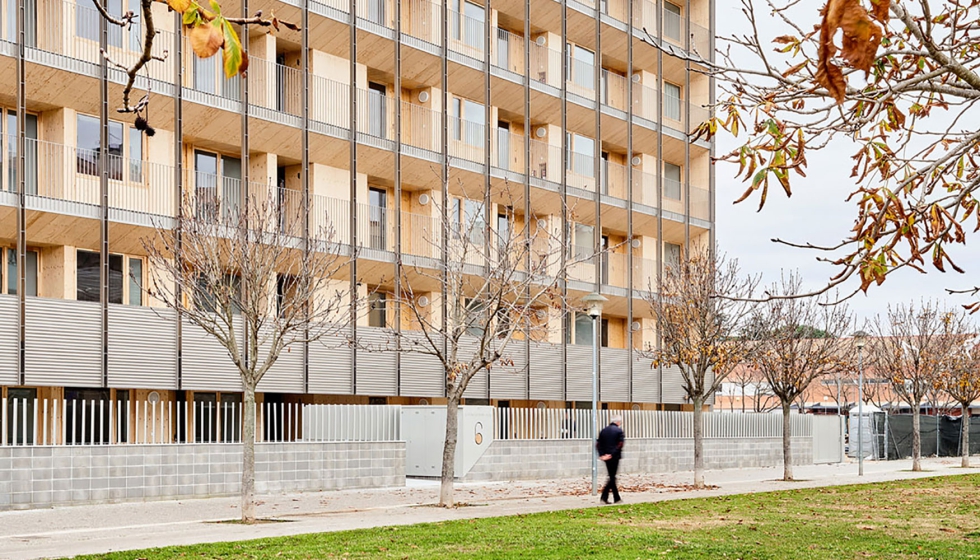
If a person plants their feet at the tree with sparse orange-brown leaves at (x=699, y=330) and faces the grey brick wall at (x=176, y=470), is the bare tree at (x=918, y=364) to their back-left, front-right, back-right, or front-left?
back-right

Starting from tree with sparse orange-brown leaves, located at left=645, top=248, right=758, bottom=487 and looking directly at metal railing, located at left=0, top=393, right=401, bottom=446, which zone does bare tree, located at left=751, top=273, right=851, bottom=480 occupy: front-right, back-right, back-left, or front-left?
back-right

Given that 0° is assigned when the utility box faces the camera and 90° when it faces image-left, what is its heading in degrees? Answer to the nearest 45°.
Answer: approximately 0°

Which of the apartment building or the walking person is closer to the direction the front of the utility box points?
the walking person
